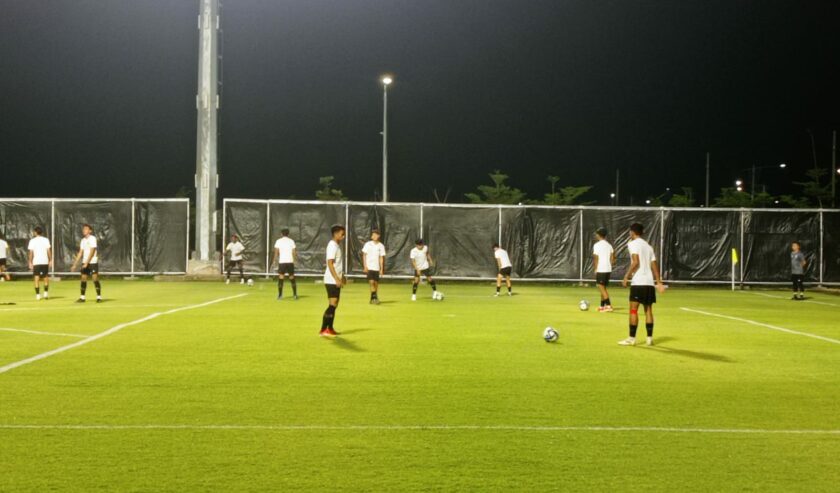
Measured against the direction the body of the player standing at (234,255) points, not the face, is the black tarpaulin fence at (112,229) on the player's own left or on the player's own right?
on the player's own right

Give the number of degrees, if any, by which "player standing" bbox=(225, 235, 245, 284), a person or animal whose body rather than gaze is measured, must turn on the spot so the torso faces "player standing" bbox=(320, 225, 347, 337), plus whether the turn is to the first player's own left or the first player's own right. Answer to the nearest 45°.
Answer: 0° — they already face them

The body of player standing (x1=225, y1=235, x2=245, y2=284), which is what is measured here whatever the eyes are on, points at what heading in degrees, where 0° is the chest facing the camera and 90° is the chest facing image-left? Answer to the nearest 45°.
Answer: approximately 0°

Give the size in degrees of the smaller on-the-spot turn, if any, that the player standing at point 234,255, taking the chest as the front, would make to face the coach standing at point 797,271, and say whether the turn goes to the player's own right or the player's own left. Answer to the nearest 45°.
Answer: approximately 45° to the player's own left

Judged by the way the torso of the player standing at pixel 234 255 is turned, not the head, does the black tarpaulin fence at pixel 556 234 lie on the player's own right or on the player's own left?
on the player's own left

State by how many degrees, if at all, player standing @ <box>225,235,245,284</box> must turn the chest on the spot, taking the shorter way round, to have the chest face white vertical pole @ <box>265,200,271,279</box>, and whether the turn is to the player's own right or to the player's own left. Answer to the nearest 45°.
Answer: approximately 135° to the player's own left

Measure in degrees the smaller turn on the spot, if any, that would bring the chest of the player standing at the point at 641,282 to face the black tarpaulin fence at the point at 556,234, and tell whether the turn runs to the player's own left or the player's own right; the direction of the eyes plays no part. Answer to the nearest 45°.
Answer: approximately 45° to the player's own right
